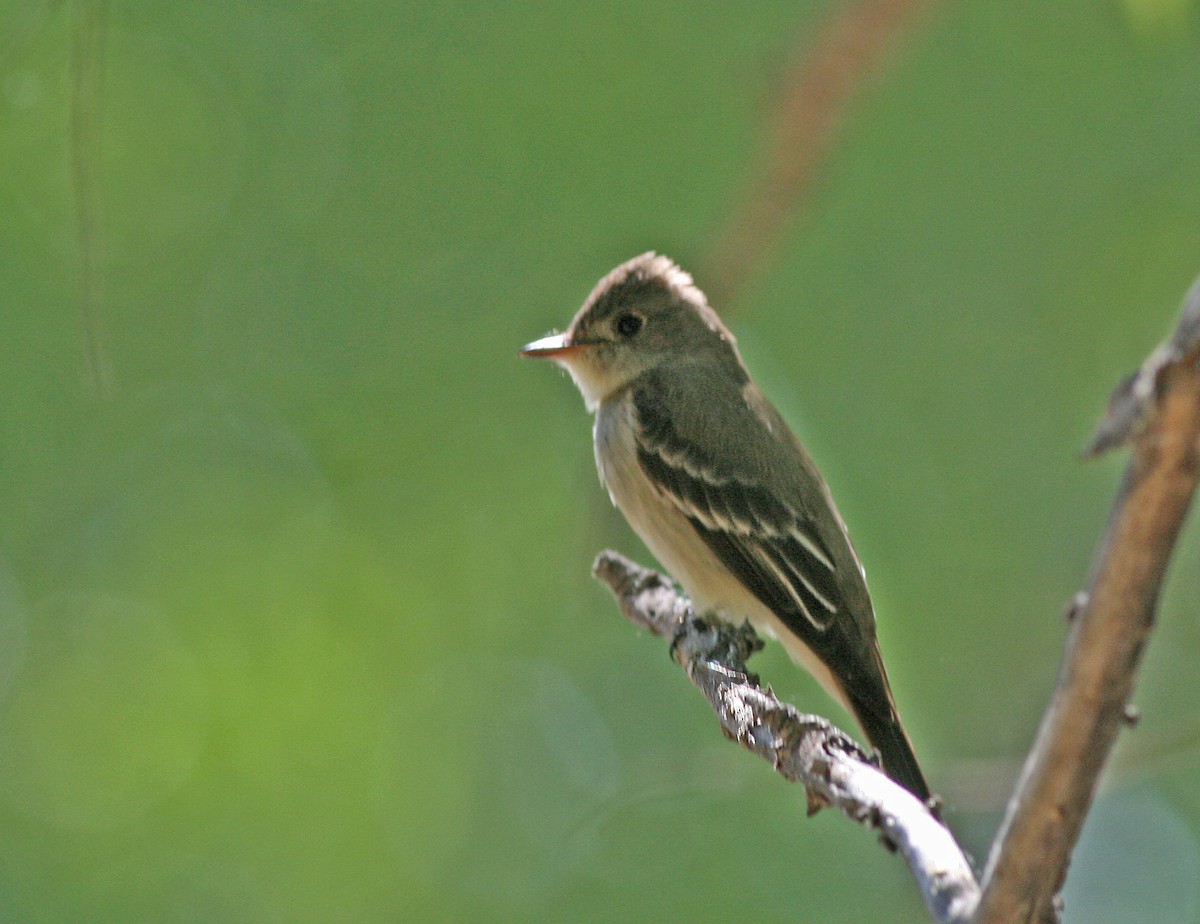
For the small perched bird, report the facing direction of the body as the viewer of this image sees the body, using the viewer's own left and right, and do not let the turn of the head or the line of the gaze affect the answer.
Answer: facing to the left of the viewer

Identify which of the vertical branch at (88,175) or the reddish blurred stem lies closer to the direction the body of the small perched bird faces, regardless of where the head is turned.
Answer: the vertical branch

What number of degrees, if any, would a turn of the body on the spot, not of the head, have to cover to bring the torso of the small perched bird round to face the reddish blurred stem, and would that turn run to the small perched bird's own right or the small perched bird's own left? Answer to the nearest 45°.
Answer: approximately 90° to the small perched bird's own right
